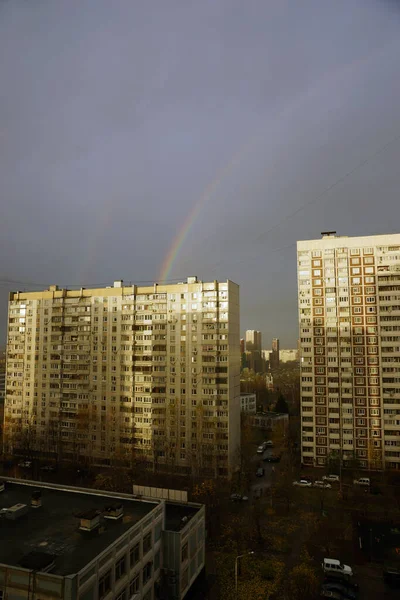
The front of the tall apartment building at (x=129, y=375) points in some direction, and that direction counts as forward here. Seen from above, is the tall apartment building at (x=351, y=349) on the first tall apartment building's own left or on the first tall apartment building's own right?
on the first tall apartment building's own left

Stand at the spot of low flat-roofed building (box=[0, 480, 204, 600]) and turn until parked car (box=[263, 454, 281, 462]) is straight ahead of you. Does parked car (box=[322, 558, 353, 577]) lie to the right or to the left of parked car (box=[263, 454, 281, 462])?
right

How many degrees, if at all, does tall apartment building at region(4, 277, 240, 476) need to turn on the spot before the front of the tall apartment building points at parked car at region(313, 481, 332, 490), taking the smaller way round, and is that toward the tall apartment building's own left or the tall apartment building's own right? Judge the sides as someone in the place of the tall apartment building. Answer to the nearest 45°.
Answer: approximately 45° to the tall apartment building's own left

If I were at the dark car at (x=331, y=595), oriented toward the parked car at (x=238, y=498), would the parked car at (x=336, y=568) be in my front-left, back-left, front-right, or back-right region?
front-right

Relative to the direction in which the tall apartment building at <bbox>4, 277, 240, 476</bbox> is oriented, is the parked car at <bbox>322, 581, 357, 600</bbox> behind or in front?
in front

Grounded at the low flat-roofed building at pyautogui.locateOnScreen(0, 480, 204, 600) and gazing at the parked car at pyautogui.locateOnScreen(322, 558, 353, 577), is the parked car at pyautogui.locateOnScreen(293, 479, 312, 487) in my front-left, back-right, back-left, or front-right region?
front-left

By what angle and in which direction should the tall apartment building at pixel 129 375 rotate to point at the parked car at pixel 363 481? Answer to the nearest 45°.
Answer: approximately 45° to its left

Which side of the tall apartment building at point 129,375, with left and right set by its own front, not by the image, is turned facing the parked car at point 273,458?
left

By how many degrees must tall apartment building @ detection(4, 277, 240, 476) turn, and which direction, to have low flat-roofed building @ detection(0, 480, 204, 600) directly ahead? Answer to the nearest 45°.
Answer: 0° — it already faces it

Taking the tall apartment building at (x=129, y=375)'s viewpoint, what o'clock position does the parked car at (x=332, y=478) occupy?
The parked car is roughly at 10 o'clock from the tall apartment building.

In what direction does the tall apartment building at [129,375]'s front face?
toward the camera

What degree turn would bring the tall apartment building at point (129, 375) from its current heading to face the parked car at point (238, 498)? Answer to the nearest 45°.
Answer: approximately 45° to its left

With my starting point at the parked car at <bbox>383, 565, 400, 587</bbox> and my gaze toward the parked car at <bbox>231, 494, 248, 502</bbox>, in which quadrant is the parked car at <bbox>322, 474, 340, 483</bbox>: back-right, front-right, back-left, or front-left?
front-right

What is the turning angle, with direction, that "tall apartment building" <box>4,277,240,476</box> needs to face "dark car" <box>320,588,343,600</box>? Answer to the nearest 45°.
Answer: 0° — it already faces it
